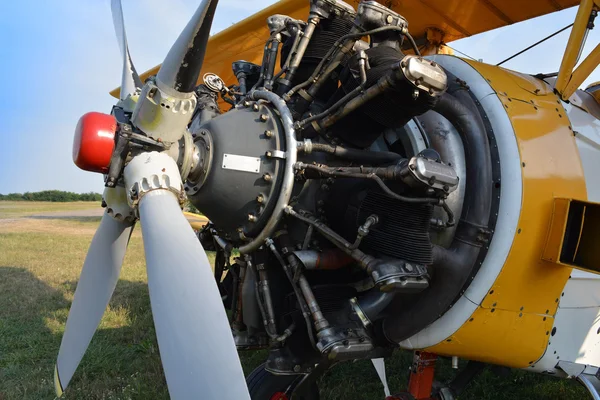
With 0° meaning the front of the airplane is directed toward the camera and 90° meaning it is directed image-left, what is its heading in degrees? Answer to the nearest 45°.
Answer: approximately 45°
